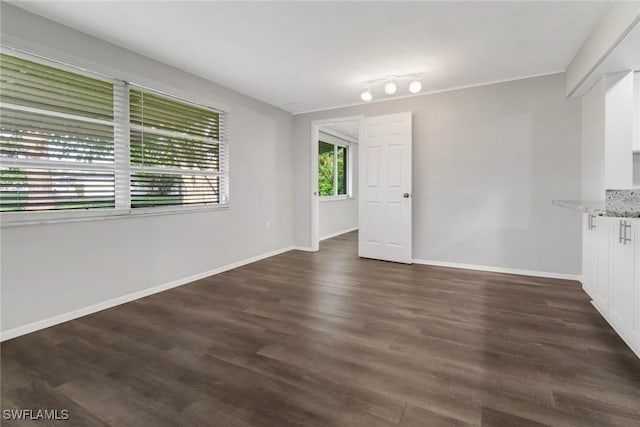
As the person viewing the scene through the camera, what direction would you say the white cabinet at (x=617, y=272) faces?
facing to the left of the viewer

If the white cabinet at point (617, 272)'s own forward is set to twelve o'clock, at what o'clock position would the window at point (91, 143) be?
The window is roughly at 11 o'clock from the white cabinet.

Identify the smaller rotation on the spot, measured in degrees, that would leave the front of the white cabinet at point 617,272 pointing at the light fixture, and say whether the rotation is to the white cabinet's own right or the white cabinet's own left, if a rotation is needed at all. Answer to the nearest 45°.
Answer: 0° — it already faces it

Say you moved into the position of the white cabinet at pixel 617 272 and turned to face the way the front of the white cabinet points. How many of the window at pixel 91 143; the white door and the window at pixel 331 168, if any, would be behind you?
0

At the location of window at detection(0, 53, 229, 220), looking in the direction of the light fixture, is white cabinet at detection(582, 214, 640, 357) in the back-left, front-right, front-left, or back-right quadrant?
front-right

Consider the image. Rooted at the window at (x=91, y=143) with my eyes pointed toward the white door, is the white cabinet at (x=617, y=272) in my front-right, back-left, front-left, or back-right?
front-right

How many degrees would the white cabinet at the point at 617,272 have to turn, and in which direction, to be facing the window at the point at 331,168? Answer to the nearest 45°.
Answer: approximately 45° to its right

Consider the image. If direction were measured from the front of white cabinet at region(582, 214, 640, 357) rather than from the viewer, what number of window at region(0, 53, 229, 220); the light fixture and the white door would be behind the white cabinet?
0

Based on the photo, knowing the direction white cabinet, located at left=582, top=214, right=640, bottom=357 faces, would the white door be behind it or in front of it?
in front

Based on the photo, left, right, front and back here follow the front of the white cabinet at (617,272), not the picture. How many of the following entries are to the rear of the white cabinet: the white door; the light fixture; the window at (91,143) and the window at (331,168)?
0

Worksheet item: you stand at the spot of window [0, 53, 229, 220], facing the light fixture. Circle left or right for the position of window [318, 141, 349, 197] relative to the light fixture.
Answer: left
